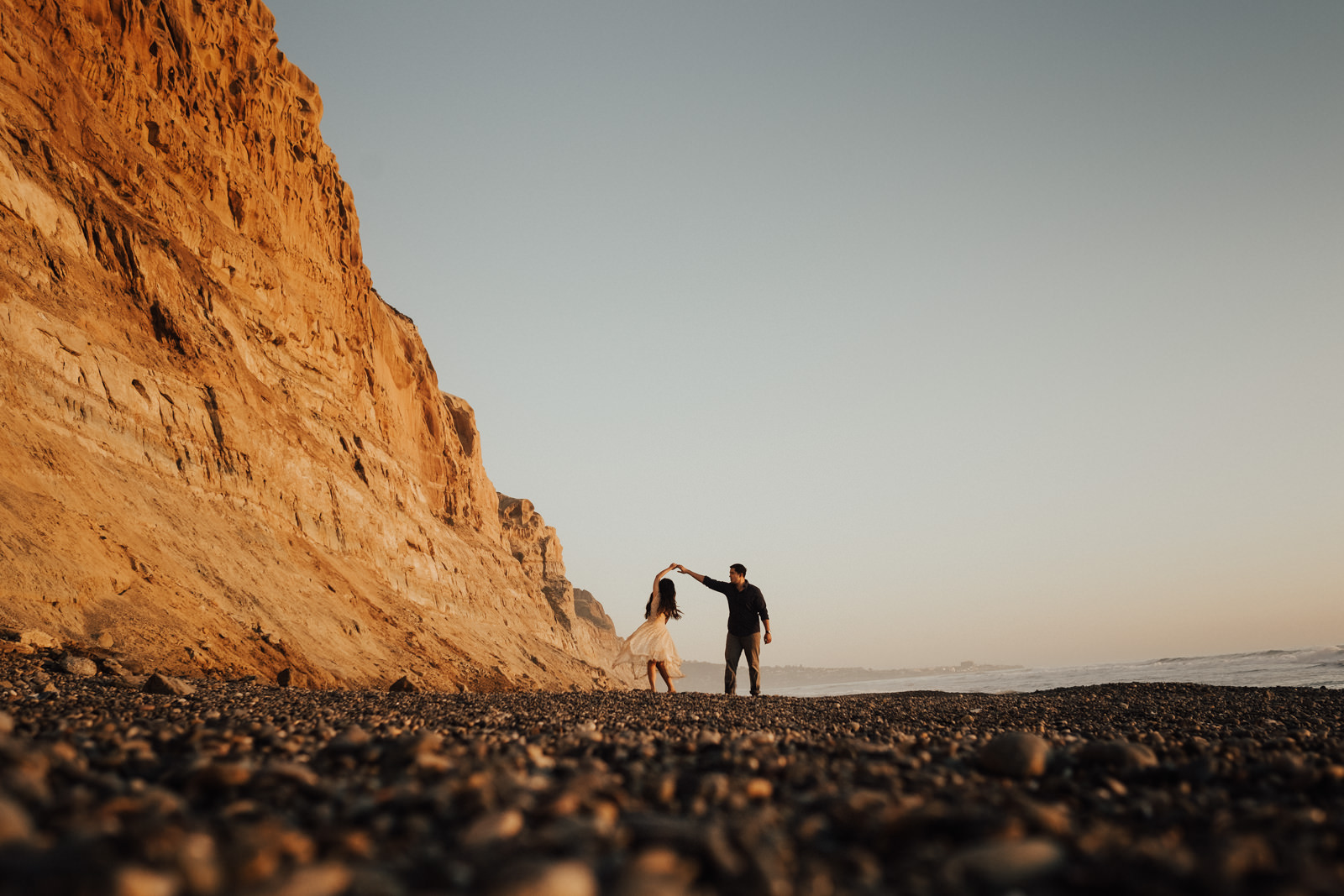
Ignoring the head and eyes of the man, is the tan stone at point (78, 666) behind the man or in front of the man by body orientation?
in front

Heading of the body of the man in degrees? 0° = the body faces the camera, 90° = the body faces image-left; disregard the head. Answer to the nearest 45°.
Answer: approximately 45°

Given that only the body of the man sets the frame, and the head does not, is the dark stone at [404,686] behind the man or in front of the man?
in front

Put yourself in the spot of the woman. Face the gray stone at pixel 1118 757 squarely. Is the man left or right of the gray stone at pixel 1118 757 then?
left

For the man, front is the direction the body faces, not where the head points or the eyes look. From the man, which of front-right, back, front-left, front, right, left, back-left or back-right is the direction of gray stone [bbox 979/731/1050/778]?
front-left

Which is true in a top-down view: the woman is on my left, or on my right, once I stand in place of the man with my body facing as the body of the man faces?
on my right

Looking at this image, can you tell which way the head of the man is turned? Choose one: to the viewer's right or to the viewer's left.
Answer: to the viewer's left
